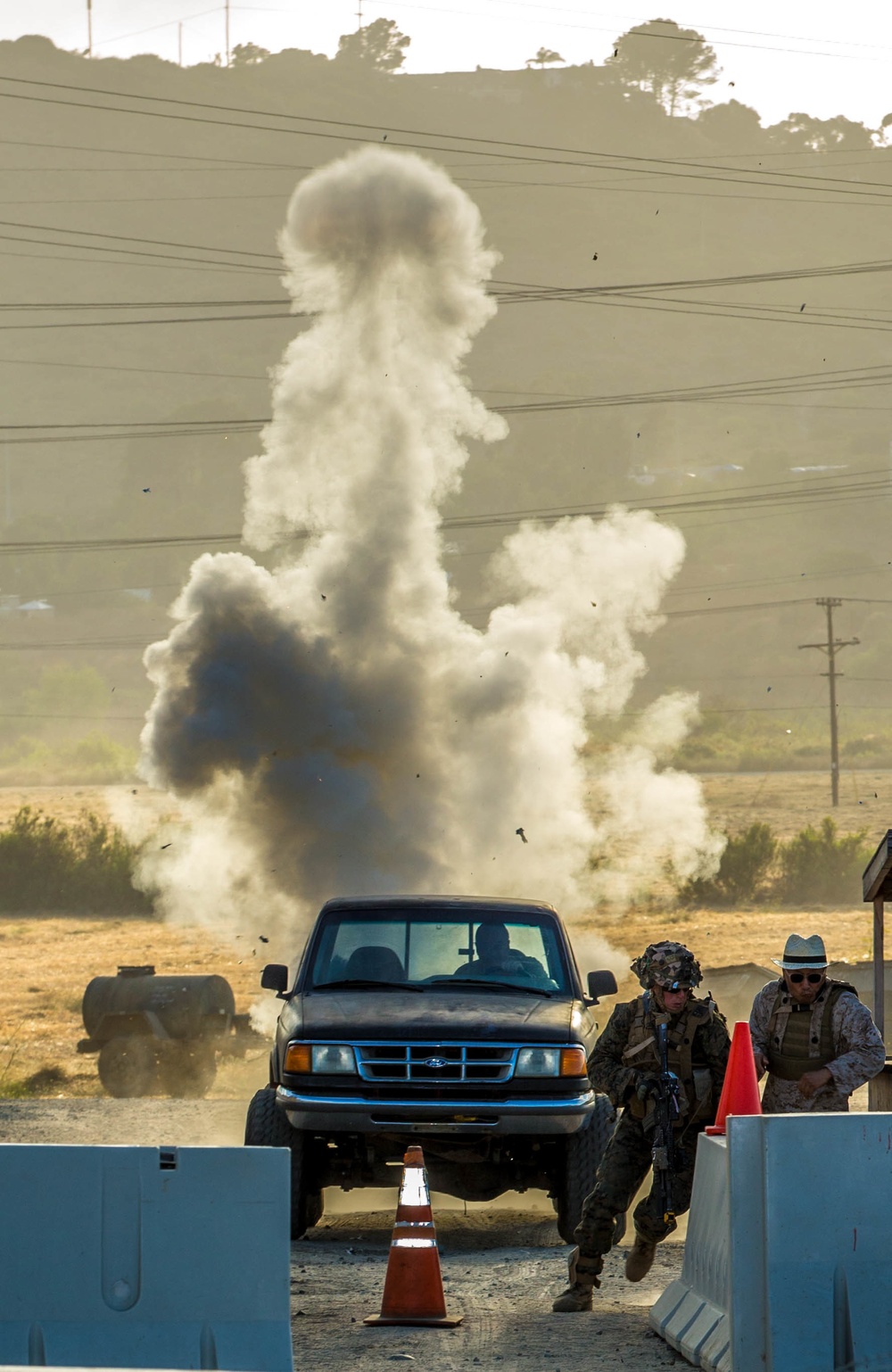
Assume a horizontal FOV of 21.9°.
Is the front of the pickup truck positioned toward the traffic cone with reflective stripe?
yes

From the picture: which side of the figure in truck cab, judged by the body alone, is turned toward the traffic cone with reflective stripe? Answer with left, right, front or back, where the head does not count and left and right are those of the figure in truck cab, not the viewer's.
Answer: front

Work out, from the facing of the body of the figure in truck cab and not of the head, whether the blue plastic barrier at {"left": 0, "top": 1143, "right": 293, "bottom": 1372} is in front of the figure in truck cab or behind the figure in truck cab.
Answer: in front

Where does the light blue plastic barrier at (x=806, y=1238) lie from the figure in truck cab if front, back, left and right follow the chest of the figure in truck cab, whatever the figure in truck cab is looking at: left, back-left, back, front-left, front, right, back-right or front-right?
front

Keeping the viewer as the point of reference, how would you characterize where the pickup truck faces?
facing the viewer

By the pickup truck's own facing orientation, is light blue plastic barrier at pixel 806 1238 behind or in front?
in front

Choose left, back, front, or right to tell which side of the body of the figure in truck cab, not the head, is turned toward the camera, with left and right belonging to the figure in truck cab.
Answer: front

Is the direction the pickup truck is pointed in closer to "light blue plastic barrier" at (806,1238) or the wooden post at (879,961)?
the light blue plastic barrier

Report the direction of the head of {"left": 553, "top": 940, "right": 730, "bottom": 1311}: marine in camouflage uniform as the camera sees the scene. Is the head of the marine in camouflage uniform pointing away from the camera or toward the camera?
toward the camera

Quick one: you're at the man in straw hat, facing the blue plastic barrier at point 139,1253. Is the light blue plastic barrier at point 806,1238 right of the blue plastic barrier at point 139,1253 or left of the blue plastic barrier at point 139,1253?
left

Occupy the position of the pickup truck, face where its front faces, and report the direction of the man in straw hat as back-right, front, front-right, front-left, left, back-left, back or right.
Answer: front-left

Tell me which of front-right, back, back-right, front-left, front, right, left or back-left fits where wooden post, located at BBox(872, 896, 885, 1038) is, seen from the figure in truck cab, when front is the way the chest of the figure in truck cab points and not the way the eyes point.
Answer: back-left

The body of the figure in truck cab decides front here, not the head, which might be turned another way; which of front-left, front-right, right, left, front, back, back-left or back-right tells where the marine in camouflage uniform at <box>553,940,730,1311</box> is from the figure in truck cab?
front
